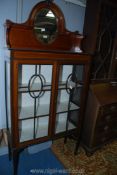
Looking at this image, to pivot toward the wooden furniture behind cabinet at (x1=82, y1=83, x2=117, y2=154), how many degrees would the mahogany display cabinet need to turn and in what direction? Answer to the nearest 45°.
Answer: approximately 45° to its left

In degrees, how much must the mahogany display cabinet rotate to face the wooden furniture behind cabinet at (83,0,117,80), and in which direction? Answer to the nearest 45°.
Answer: approximately 90° to its left

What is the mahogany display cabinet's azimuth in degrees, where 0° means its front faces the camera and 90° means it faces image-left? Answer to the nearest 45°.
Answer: approximately 315°
